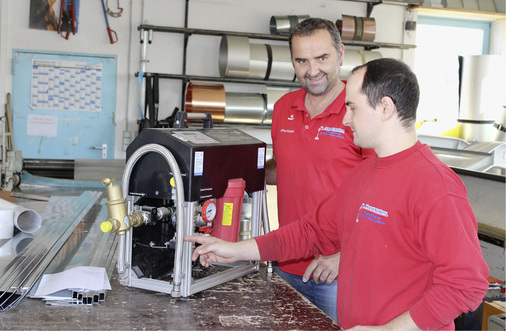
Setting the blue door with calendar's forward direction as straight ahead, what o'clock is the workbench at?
The workbench is roughly at 12 o'clock from the blue door with calendar.

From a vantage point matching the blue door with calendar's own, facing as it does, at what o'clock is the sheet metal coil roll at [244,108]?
The sheet metal coil roll is roughly at 10 o'clock from the blue door with calendar.

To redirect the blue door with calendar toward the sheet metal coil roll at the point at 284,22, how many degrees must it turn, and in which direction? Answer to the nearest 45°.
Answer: approximately 90° to its left

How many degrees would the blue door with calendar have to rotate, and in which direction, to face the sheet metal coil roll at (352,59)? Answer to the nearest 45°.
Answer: approximately 90° to its left

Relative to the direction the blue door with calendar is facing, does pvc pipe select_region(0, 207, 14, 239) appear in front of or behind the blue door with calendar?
in front

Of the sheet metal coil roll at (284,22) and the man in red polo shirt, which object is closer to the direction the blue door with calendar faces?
the man in red polo shirt

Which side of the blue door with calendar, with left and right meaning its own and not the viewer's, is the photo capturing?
front

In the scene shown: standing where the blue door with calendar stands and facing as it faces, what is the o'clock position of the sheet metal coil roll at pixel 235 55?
The sheet metal coil roll is roughly at 10 o'clock from the blue door with calendar.

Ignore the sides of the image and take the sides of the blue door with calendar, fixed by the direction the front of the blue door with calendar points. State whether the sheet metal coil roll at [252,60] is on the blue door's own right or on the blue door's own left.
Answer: on the blue door's own left

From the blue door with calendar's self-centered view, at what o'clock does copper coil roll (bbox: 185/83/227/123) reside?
The copper coil roll is roughly at 10 o'clock from the blue door with calendar.

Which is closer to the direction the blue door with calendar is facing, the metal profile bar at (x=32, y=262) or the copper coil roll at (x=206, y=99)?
the metal profile bar
